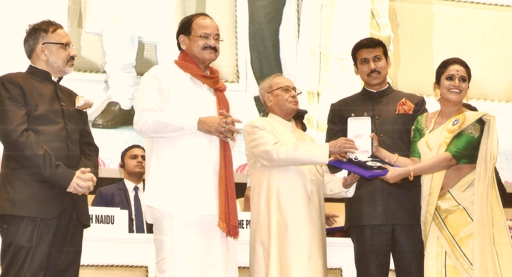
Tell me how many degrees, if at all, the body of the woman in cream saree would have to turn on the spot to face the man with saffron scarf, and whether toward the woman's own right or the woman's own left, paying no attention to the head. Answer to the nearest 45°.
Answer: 0° — they already face them

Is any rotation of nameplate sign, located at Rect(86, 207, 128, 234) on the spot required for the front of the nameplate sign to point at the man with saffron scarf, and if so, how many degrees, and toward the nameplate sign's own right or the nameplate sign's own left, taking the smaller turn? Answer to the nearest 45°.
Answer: approximately 45° to the nameplate sign's own left

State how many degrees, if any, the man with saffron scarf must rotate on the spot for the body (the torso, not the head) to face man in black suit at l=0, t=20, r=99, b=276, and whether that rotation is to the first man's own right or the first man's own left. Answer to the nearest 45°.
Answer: approximately 135° to the first man's own right

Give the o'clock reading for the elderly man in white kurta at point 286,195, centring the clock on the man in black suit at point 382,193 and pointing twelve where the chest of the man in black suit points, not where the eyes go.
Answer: The elderly man in white kurta is roughly at 2 o'clock from the man in black suit.

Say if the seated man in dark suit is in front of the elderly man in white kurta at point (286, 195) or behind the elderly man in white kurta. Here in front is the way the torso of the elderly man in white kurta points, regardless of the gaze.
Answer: behind

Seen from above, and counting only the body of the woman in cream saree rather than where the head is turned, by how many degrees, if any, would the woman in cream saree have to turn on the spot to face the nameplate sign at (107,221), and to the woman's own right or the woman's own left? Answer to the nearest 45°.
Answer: approximately 45° to the woman's own right

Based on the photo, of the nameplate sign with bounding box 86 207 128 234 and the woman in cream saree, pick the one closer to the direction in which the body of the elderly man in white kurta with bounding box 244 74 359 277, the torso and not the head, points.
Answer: the woman in cream saree

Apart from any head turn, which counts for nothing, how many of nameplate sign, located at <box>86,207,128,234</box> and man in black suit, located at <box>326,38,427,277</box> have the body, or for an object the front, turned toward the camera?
2

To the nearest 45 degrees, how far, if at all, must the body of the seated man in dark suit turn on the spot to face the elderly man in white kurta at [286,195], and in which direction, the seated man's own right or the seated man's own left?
0° — they already face them

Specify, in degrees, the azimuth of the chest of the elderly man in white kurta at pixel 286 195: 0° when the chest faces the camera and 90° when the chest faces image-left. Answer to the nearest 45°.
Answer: approximately 315°

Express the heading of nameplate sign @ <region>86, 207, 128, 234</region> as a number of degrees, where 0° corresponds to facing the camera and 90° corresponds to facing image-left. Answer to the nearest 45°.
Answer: approximately 0°

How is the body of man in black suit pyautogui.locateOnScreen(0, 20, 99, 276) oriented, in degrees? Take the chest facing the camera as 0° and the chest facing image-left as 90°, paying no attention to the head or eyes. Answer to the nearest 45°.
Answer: approximately 315°

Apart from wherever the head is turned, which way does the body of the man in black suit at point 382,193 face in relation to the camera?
toward the camera

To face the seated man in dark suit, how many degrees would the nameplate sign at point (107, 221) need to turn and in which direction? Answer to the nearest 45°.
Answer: approximately 180°

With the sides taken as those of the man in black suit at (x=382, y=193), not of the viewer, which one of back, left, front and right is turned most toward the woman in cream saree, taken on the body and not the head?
left

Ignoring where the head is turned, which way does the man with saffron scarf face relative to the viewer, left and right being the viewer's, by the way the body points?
facing the viewer and to the right of the viewer
